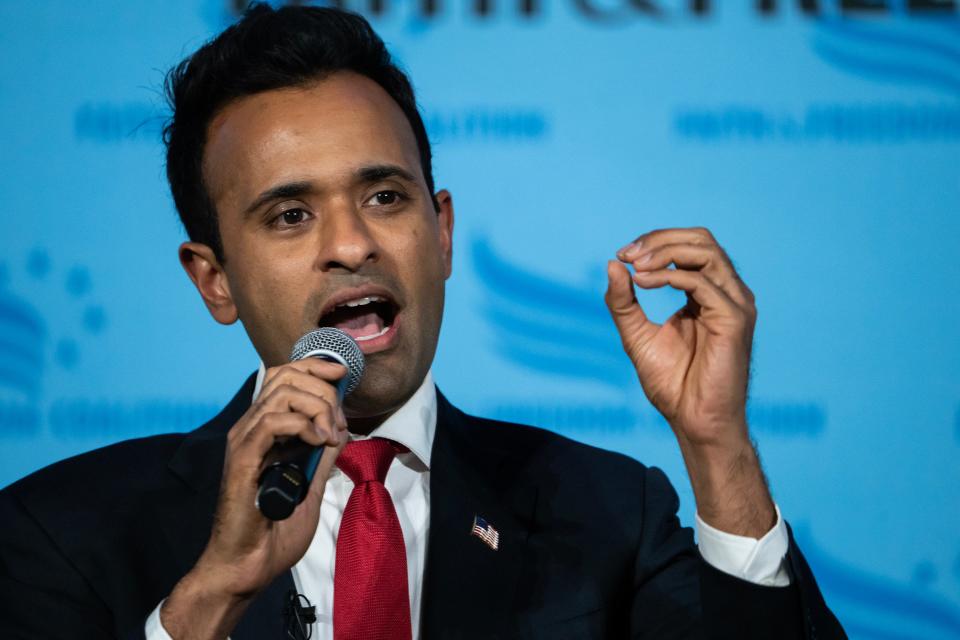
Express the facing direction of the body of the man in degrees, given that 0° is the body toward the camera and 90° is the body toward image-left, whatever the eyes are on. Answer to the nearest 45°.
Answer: approximately 0°
